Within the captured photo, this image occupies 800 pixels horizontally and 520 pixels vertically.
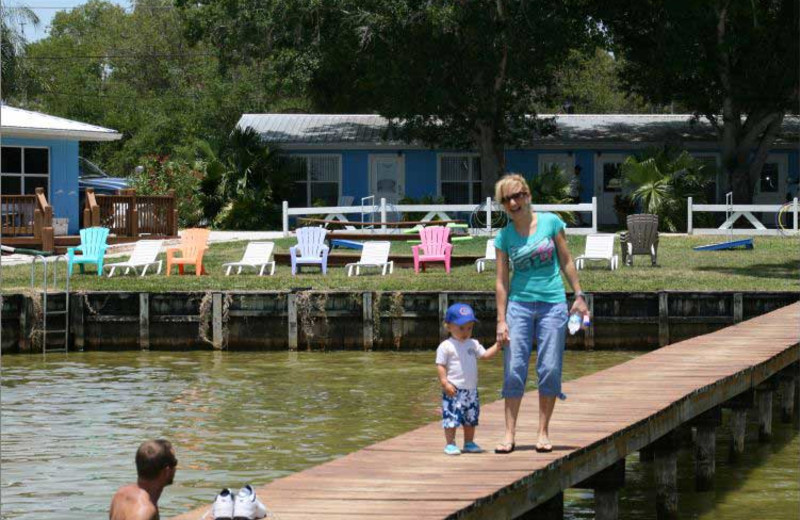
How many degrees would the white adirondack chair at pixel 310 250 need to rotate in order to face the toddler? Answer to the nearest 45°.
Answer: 0° — it already faces them

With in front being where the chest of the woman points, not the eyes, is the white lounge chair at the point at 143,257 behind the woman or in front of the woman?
behind

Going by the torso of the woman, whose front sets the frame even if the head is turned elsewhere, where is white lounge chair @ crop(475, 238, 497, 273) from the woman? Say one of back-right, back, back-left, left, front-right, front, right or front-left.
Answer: back

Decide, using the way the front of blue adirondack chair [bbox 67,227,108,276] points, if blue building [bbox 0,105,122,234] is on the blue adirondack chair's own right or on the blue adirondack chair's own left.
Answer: on the blue adirondack chair's own right

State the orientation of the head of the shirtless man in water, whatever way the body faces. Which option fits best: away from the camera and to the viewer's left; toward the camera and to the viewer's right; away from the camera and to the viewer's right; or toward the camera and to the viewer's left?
away from the camera and to the viewer's right
